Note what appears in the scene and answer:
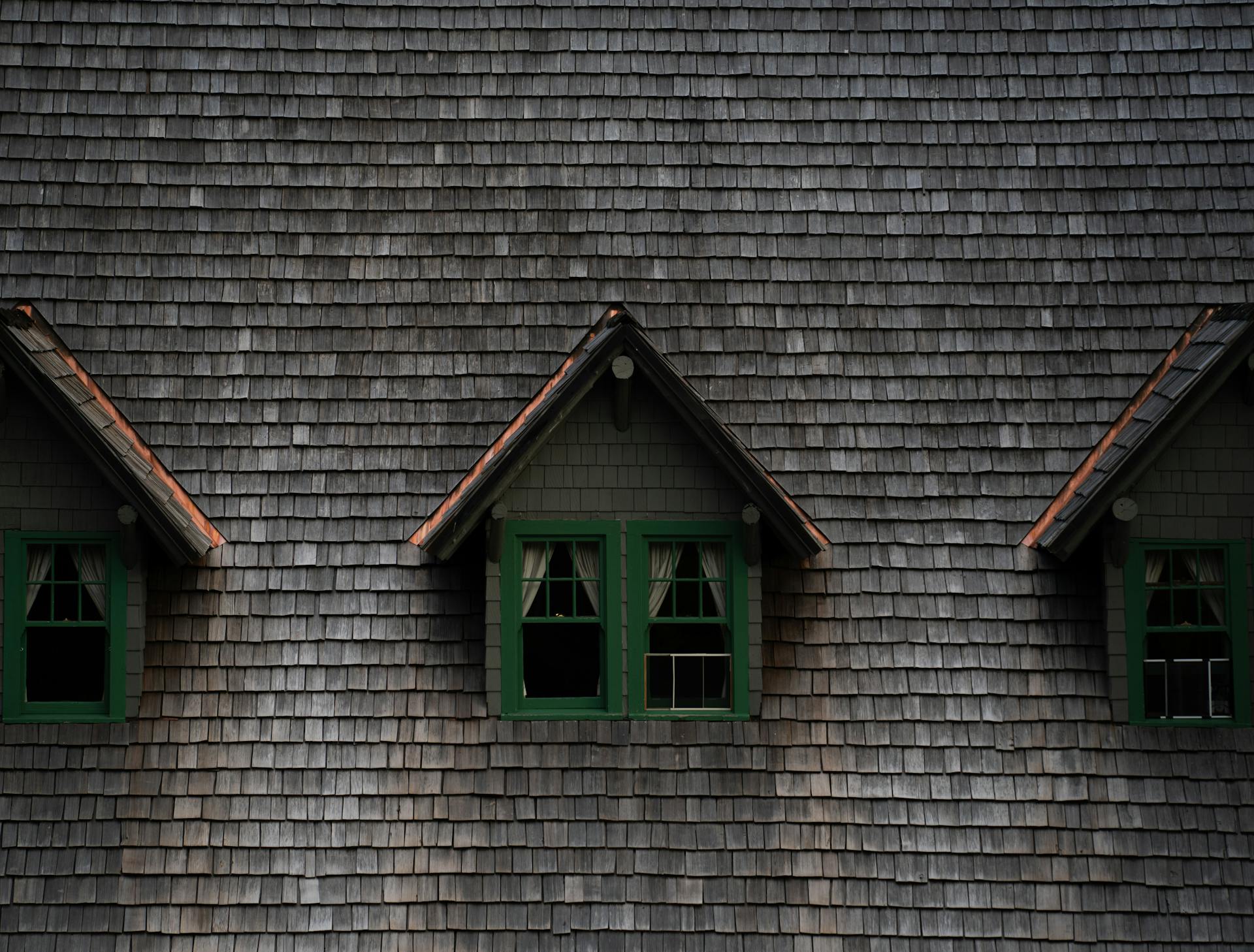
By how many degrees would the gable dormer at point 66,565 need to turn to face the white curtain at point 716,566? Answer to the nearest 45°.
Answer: approximately 90° to its left

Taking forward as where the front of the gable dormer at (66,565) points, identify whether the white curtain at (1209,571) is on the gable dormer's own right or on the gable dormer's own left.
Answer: on the gable dormer's own left

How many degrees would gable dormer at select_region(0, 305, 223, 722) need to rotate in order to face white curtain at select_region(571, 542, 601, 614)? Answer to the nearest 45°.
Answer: approximately 90° to its left

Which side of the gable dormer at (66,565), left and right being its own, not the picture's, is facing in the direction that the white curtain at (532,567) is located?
left

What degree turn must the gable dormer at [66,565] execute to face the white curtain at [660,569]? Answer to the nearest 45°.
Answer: approximately 90° to its left

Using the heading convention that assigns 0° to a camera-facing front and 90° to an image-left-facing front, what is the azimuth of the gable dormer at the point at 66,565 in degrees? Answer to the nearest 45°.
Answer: approximately 0°
